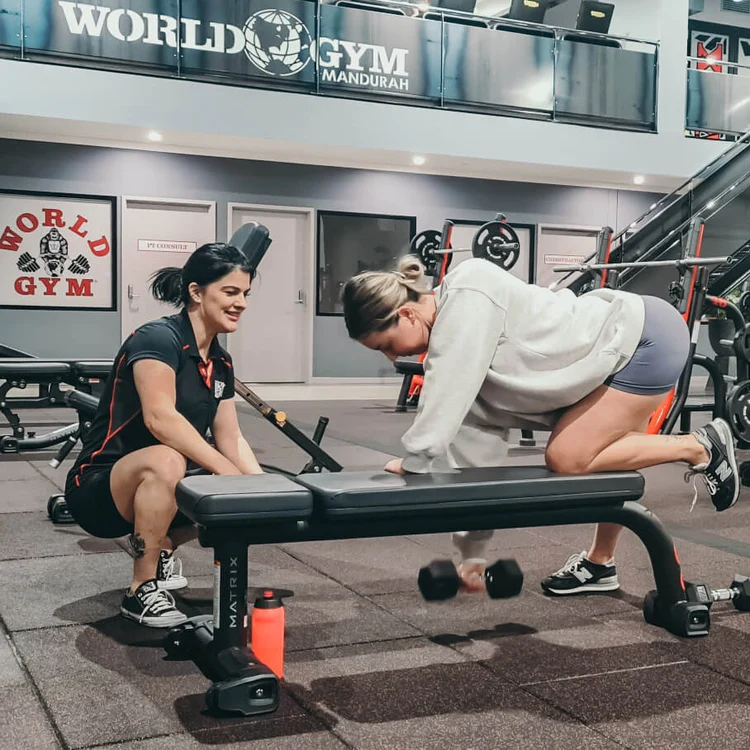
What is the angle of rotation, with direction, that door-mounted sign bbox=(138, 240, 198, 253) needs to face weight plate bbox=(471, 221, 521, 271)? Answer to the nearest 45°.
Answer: approximately 45° to its left

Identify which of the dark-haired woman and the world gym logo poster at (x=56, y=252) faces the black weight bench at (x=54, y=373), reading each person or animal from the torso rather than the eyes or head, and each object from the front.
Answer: the world gym logo poster

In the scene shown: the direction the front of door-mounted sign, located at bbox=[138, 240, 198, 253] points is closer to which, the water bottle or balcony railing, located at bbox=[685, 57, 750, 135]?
the water bottle

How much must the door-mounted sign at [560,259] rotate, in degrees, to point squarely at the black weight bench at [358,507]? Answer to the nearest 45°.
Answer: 0° — it already faces it

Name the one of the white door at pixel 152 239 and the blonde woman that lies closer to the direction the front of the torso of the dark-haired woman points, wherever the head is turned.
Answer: the blonde woman

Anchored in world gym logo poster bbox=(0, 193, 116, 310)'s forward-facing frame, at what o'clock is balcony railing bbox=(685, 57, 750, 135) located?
The balcony railing is roughly at 9 o'clock from the world gym logo poster.

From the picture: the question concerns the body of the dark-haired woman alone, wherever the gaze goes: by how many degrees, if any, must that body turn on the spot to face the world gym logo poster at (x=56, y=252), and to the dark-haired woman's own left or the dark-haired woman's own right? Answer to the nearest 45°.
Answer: approximately 135° to the dark-haired woman's own left

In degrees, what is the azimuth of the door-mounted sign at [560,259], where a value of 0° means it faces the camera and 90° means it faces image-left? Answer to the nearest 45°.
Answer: approximately 0°

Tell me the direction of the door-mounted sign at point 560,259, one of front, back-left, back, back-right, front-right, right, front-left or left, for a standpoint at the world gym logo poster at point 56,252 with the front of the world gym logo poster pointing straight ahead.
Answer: left

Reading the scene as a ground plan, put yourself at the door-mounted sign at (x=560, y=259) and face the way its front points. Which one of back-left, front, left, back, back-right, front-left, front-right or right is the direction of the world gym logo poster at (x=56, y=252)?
front-right

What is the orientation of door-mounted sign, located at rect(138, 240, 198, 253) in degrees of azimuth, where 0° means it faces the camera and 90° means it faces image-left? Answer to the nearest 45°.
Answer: approximately 0°

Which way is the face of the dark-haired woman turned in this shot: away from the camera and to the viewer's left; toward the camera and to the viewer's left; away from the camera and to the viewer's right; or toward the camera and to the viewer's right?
toward the camera and to the viewer's right

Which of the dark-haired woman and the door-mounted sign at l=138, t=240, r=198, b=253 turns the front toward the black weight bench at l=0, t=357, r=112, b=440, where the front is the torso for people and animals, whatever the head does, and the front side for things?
the door-mounted sign

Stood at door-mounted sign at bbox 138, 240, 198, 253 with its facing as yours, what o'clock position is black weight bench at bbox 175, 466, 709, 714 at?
The black weight bench is roughly at 12 o'clock from the door-mounted sign.

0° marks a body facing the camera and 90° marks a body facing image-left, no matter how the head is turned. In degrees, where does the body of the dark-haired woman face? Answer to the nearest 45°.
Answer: approximately 315°

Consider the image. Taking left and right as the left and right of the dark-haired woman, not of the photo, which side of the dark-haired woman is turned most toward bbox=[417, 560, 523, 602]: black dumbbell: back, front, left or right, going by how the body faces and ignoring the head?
front
